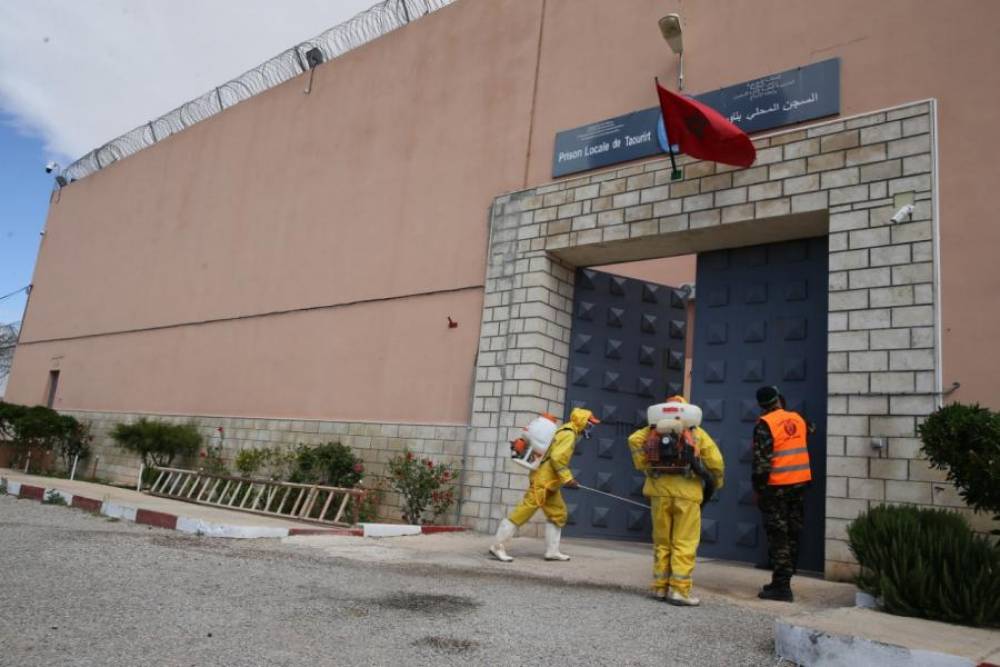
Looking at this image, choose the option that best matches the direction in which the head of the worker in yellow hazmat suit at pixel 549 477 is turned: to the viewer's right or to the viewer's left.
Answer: to the viewer's right

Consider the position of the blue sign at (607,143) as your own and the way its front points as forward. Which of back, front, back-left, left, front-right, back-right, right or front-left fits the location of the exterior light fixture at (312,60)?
right

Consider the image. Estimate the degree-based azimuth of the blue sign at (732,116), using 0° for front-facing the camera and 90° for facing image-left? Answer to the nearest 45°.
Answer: approximately 45°

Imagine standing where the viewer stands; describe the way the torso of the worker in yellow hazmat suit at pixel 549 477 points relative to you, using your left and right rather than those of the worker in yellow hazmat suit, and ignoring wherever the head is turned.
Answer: facing to the right of the viewer

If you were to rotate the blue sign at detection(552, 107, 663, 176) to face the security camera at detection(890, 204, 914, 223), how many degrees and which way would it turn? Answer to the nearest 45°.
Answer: approximately 90° to its left

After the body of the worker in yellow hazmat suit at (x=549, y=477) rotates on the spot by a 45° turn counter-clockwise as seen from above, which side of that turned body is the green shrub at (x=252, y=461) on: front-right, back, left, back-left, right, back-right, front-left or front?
left

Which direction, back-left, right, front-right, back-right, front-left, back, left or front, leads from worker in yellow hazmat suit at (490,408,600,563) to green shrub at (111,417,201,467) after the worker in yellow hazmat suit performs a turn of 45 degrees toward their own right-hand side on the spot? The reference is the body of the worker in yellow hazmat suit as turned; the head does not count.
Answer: back

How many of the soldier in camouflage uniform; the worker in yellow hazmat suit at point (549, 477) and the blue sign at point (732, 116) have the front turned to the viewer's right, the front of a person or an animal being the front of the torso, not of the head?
1

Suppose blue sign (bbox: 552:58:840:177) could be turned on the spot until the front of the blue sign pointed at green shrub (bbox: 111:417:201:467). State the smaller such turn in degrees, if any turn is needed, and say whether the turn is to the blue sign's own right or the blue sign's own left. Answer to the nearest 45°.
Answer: approximately 90° to the blue sign's own right
